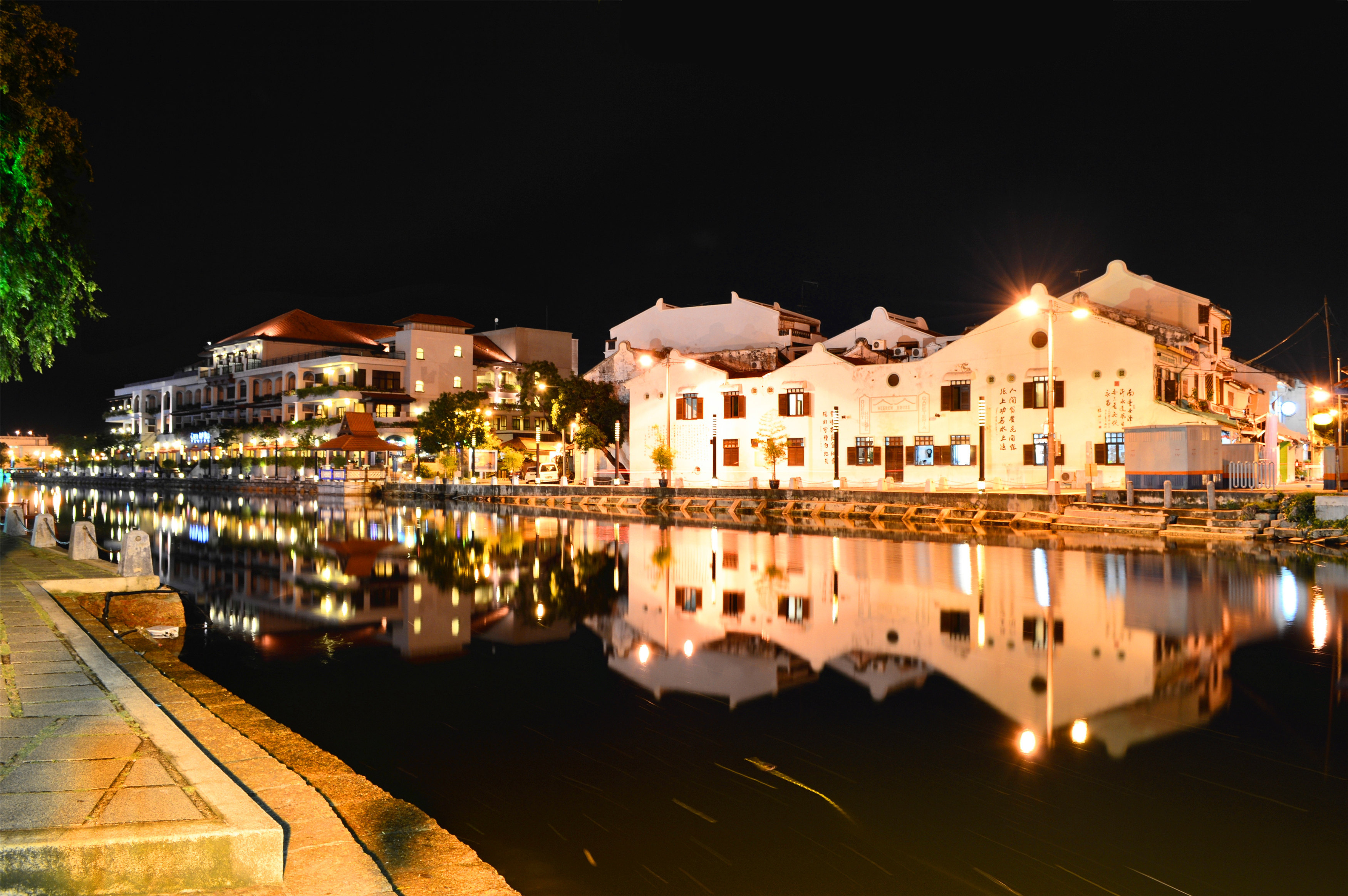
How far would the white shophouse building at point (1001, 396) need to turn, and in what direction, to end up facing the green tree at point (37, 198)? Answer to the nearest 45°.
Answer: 0° — it already faces it

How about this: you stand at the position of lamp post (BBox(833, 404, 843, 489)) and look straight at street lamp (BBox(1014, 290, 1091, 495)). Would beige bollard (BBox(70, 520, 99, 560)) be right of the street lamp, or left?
right

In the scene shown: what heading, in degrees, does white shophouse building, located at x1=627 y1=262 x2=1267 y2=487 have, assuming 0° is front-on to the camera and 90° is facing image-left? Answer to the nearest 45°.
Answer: approximately 0°
